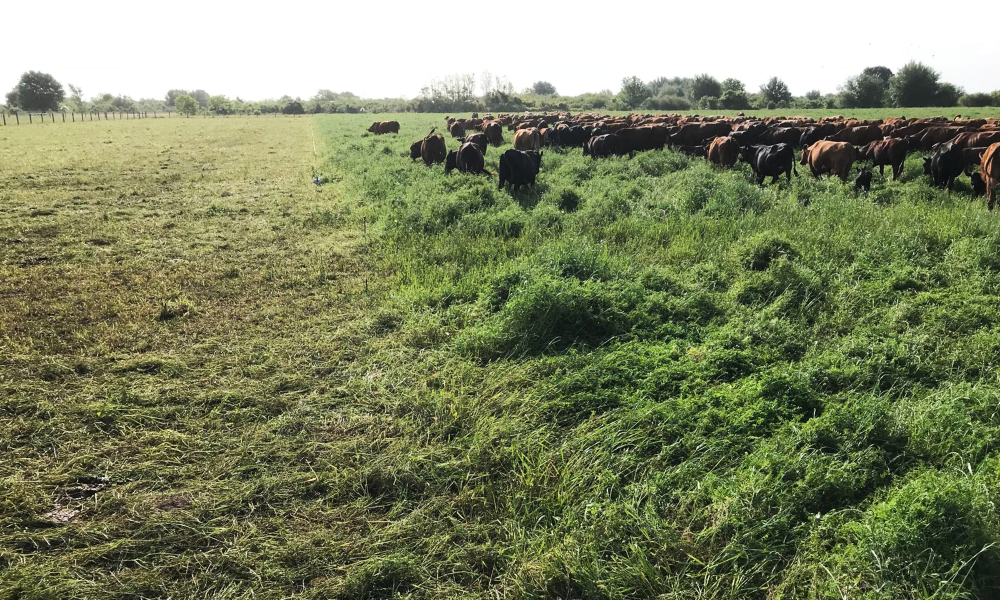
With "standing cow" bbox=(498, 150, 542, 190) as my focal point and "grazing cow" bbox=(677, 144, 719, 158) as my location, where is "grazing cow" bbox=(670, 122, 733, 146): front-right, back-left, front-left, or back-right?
back-right

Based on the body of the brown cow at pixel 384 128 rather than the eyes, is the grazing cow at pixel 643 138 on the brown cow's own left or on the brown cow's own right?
on the brown cow's own left

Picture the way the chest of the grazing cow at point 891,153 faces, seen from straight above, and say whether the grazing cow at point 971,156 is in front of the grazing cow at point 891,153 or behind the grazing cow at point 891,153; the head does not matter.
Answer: behind

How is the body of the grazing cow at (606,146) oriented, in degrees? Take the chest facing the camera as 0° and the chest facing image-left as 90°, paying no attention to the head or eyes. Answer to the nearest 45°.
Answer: approximately 90°

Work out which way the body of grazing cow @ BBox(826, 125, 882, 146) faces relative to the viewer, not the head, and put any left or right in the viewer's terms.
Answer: facing to the left of the viewer

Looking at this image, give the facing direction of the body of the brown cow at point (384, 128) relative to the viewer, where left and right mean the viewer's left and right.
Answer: facing to the left of the viewer

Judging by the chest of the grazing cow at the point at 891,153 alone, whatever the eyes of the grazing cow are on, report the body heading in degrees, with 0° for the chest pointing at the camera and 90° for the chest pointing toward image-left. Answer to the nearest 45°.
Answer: approximately 135°

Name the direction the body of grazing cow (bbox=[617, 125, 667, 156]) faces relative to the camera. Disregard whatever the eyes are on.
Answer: to the viewer's left
